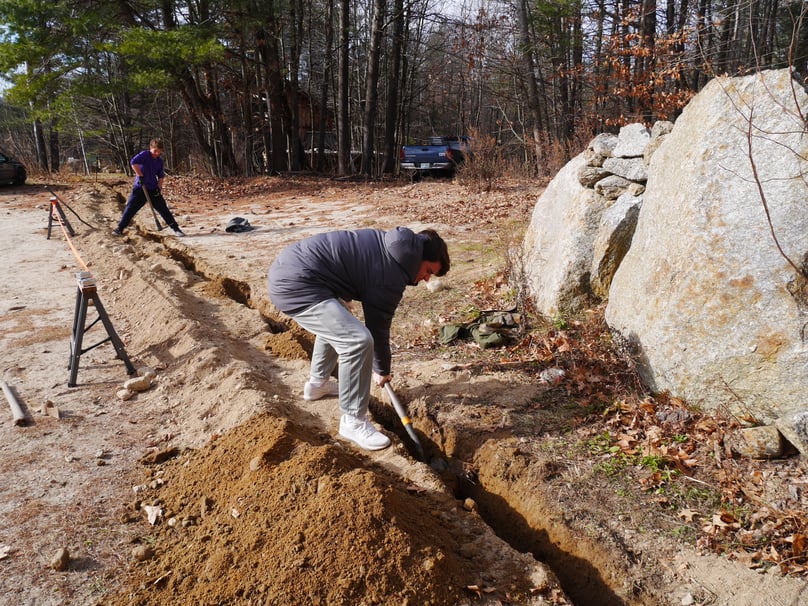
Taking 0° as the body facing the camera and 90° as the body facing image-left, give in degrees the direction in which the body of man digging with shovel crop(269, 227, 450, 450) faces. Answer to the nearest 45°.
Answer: approximately 270°

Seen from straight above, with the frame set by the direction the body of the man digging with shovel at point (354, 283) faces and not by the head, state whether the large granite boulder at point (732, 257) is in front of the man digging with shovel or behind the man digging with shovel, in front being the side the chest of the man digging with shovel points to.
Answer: in front

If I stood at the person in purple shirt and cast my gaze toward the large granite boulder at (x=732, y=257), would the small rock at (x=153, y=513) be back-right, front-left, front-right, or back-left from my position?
front-right

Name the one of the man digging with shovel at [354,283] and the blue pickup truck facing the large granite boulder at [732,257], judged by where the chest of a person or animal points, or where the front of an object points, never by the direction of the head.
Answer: the man digging with shovel

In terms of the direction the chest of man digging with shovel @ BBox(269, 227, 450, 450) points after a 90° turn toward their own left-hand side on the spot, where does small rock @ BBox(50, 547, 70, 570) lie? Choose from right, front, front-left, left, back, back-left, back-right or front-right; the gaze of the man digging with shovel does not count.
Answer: back-left

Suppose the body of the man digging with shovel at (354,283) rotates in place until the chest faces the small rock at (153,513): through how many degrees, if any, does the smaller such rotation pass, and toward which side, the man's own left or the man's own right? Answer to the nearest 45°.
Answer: approximately 135° to the man's own right

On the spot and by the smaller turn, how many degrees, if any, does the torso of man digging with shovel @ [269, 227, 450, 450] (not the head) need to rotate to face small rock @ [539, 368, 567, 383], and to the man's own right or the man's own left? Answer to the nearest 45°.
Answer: approximately 45° to the man's own left

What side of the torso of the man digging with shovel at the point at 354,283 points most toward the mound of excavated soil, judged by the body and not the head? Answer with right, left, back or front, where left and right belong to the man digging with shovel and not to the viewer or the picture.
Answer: right

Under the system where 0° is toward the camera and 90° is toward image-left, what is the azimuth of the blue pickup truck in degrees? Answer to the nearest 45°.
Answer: approximately 225°

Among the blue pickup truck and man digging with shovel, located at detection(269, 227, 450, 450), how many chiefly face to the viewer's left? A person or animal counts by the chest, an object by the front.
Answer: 0

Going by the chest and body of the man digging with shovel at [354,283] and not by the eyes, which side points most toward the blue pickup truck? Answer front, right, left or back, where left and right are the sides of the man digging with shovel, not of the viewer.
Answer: left

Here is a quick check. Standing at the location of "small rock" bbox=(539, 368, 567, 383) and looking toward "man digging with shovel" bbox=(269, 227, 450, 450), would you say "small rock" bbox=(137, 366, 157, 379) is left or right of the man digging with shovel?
right

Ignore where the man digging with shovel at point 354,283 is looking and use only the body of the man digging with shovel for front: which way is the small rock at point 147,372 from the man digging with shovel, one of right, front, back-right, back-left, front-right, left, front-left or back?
back-left

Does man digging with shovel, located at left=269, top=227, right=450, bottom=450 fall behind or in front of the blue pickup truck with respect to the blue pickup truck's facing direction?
behind

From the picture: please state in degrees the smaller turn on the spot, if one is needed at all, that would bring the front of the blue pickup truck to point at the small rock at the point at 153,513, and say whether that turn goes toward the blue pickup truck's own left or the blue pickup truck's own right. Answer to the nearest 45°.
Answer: approximately 135° to the blue pickup truck's own right
